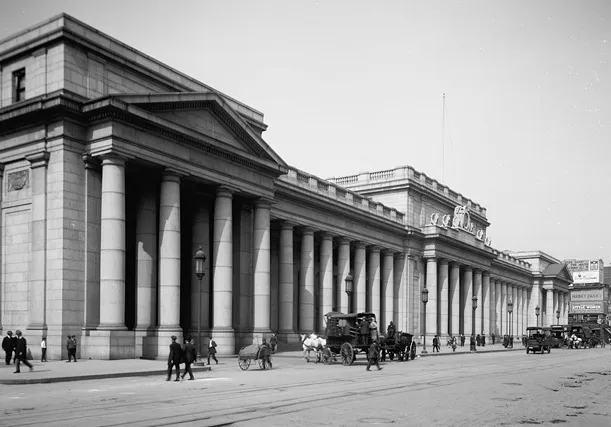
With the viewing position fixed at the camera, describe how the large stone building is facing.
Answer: facing the viewer and to the right of the viewer

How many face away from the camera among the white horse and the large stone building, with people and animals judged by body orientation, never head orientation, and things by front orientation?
0

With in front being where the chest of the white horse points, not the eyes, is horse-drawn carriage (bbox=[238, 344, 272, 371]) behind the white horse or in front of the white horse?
in front

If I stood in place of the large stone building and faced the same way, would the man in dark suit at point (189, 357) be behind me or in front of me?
in front

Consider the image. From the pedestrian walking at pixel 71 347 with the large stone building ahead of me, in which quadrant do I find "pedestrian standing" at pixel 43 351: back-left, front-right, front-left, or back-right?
back-left

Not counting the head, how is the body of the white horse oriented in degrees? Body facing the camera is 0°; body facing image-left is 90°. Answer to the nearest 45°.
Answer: approximately 45°

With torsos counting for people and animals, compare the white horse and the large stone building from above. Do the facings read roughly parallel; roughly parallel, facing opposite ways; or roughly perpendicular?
roughly perpendicular

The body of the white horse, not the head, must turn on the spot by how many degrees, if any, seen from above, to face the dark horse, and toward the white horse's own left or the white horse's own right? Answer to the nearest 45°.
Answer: approximately 180°
